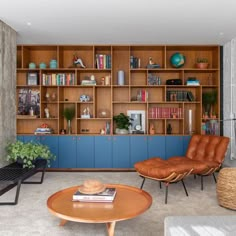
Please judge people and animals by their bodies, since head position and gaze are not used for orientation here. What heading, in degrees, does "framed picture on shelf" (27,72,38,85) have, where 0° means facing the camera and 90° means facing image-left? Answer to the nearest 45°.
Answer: approximately 0°

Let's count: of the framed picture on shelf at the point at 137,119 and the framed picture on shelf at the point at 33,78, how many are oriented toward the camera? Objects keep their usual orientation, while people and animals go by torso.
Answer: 2

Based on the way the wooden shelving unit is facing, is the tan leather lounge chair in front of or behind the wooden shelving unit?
in front

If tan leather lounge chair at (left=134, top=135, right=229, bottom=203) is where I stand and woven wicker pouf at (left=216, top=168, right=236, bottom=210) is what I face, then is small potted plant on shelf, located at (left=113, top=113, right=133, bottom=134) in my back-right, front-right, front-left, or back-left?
back-right

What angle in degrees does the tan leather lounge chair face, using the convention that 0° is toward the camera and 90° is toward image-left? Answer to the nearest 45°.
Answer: approximately 45°

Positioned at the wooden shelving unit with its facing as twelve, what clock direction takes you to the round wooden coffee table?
The round wooden coffee table is roughly at 12 o'clock from the wooden shelving unit.

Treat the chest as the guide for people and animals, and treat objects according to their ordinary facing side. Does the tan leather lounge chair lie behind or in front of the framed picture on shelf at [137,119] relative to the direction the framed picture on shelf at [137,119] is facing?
in front
